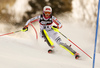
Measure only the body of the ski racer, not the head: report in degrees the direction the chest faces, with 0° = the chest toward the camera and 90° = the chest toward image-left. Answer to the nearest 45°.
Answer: approximately 0°
